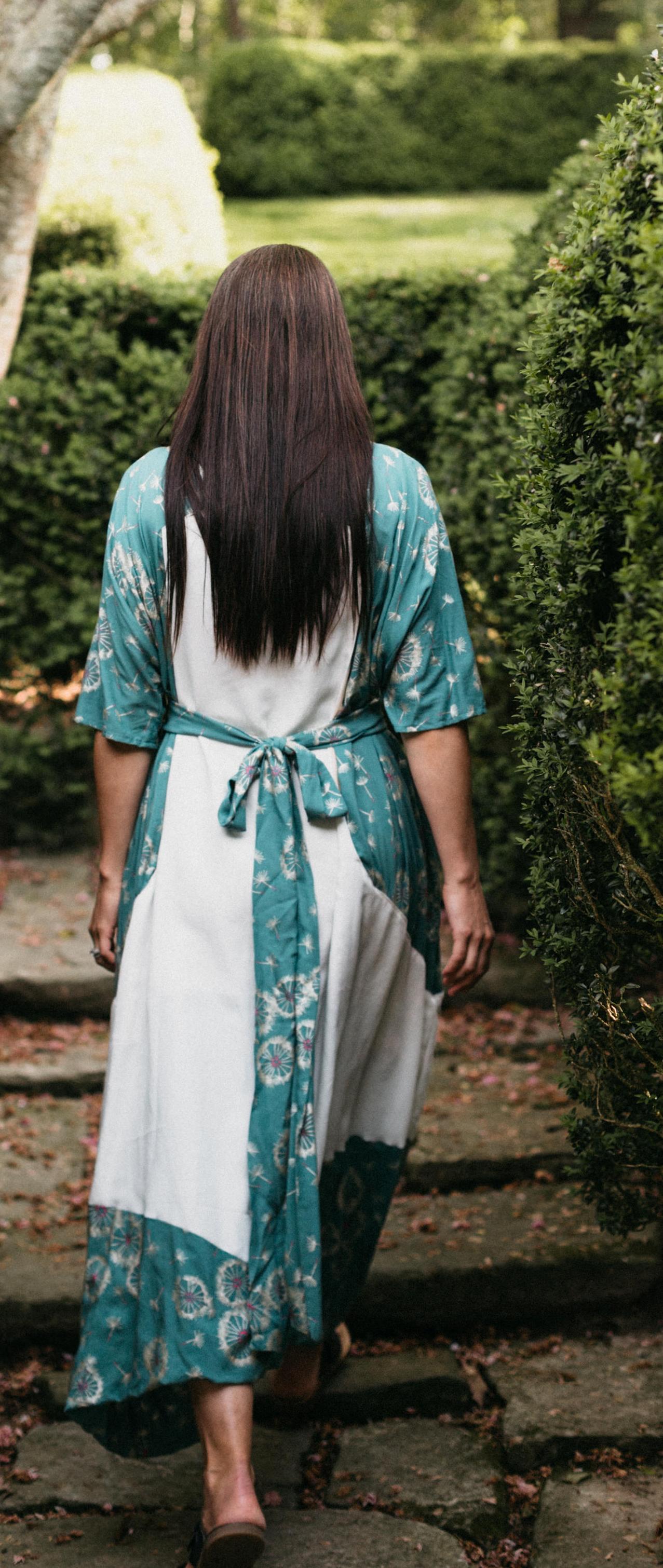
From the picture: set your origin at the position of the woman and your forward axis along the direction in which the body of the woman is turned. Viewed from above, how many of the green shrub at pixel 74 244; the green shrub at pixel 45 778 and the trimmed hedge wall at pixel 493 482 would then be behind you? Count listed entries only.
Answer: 0

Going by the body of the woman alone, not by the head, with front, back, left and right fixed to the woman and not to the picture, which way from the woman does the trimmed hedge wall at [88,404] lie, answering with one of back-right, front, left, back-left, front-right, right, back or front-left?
front

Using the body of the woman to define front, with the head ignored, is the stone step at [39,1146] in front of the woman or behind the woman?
in front

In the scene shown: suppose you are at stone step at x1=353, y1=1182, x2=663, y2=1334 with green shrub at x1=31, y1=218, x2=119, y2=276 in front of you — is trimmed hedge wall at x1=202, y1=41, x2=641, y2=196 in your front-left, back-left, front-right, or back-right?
front-right

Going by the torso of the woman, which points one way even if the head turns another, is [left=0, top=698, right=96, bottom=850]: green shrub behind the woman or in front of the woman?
in front

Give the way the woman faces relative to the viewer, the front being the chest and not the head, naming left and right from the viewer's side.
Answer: facing away from the viewer

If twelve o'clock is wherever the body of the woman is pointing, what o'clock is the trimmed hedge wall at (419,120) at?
The trimmed hedge wall is roughly at 12 o'clock from the woman.

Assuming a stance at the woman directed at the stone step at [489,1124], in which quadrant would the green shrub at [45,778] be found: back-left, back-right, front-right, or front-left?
front-left

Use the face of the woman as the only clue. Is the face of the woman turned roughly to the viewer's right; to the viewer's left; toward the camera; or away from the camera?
away from the camera
